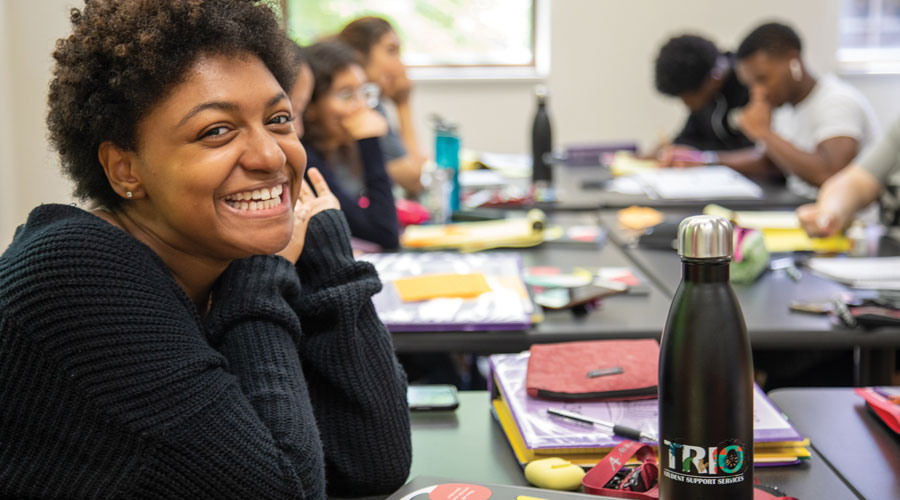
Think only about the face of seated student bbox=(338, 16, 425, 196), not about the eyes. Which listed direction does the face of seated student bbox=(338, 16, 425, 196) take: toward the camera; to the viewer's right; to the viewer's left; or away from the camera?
to the viewer's right

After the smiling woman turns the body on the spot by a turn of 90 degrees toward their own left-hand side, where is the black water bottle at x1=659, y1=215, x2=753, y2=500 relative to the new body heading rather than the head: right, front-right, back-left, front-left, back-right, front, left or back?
right

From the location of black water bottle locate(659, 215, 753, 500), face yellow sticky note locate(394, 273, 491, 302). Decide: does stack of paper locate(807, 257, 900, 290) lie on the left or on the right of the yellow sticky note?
right

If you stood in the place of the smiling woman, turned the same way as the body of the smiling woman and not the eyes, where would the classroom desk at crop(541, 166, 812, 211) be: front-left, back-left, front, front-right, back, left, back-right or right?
left

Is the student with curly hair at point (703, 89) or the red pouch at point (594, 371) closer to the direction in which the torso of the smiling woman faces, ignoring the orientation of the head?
the red pouch

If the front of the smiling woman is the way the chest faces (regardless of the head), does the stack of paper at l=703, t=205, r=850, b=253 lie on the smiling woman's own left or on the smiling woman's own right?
on the smiling woman's own left

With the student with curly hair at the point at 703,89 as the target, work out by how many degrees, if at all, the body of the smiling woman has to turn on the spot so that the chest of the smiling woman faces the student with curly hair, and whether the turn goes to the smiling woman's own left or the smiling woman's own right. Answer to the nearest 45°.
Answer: approximately 90° to the smiling woman's own left

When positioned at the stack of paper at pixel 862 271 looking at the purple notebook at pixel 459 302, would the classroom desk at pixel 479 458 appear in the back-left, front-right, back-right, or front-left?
front-left

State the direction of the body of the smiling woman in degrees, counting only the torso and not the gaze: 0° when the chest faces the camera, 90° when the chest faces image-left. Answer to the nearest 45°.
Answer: approximately 315°

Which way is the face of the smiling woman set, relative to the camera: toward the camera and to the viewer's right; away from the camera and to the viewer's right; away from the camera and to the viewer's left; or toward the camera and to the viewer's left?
toward the camera and to the viewer's right

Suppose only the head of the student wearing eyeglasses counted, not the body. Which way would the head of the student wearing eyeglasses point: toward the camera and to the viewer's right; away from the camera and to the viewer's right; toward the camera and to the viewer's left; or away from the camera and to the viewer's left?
toward the camera and to the viewer's right

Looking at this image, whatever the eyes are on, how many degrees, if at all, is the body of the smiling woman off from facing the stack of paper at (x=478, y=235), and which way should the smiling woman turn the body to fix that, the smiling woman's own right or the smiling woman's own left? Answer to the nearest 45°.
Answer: approximately 90° to the smiling woman's own left
